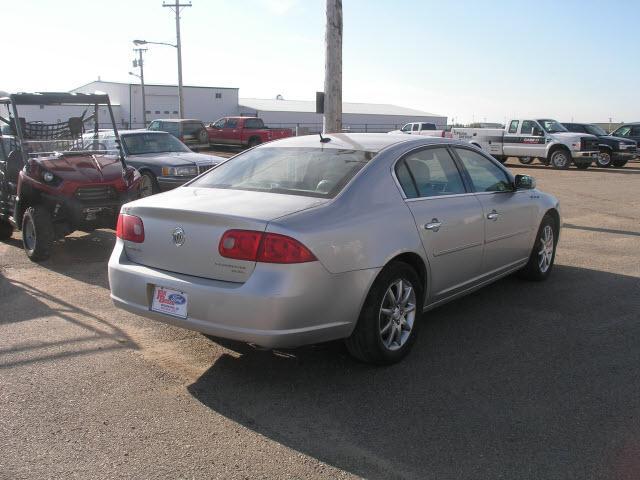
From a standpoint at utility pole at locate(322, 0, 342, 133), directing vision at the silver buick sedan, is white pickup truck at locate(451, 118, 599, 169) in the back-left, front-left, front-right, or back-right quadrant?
back-left

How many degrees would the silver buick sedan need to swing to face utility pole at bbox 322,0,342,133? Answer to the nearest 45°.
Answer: approximately 45° to its left

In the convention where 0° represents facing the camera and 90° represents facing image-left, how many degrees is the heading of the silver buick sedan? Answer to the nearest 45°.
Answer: approximately 225°

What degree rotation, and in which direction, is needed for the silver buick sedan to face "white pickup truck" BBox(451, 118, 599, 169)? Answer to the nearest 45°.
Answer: approximately 45° to its left
